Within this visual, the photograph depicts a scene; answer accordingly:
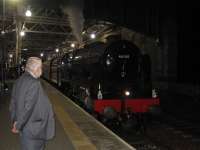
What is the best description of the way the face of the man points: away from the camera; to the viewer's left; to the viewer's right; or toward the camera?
to the viewer's right

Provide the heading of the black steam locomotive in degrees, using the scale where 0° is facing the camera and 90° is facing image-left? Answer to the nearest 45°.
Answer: approximately 315°

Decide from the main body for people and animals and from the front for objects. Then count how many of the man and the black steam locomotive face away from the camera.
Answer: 0

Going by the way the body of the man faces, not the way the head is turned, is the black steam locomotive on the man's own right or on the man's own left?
on the man's own left

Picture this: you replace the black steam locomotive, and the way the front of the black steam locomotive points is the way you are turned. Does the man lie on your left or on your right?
on your right

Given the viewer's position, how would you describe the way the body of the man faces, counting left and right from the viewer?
facing to the right of the viewer
